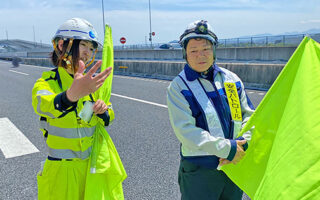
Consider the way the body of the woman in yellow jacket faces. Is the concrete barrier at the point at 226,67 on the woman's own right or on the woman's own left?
on the woman's own left

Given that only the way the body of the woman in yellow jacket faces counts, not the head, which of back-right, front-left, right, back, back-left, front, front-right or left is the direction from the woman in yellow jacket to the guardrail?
left

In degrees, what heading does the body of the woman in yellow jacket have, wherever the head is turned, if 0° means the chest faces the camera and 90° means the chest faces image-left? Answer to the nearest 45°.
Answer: approximately 315°

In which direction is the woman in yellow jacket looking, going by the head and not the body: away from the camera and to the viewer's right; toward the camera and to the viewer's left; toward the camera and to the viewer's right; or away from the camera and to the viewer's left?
toward the camera and to the viewer's right

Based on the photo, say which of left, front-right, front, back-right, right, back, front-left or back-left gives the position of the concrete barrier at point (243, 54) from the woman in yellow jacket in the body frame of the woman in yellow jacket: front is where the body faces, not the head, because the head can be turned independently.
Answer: left
